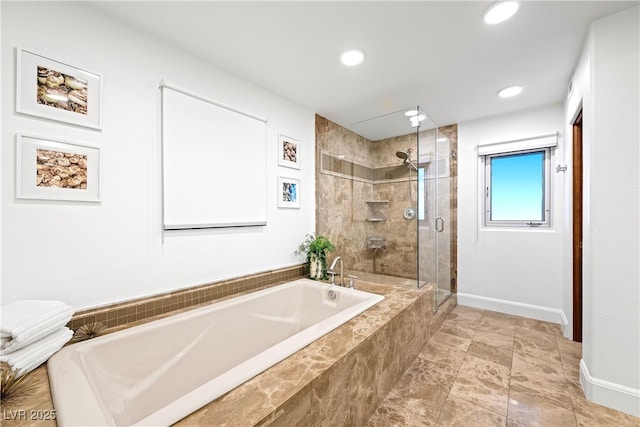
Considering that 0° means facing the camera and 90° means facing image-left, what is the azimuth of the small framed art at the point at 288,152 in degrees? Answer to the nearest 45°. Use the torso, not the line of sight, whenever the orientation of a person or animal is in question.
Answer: approximately 315°

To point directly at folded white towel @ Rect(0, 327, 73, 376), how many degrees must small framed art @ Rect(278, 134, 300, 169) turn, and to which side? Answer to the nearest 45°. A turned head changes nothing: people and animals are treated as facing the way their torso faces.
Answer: approximately 90° to its right

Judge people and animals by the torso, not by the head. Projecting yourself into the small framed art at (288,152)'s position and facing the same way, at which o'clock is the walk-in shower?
The walk-in shower is roughly at 10 o'clock from the small framed art.

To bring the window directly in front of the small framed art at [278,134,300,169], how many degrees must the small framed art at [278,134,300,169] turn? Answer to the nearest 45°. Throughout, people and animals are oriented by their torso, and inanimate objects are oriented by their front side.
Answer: approximately 45° to its left

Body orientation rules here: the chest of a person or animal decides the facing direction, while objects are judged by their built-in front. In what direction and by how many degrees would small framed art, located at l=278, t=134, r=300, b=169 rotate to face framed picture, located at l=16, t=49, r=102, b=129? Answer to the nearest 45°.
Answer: approximately 90° to its right

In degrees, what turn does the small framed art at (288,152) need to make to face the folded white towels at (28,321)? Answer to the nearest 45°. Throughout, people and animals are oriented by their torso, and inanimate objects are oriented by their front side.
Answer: approximately 90° to its right

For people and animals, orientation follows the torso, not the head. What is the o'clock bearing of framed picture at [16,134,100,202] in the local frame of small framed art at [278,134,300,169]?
The framed picture is roughly at 3 o'clock from the small framed art.

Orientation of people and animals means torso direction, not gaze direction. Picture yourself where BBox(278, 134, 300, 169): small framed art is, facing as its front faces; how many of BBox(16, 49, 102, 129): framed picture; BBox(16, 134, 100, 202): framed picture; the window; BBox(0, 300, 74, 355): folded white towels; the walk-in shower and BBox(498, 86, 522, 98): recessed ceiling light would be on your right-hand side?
3

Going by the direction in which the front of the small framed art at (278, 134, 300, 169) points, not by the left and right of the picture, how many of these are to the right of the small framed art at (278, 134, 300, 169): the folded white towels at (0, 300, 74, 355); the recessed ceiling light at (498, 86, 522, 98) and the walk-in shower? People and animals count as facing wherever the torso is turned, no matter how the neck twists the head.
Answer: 1

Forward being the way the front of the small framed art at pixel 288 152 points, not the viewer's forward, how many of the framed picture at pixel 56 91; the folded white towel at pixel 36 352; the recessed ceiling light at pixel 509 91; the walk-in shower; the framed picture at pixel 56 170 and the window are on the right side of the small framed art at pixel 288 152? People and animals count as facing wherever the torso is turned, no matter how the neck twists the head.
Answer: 3
